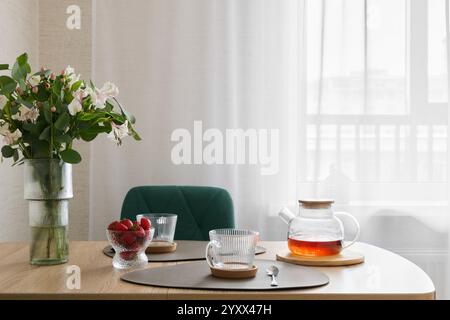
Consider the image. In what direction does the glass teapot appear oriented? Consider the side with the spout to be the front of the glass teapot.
to the viewer's left

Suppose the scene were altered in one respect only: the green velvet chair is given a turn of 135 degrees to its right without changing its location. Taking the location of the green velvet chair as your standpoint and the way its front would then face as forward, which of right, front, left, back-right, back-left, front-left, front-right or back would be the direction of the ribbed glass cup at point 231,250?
back-left

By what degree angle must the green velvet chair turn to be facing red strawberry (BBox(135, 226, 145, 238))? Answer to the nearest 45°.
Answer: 0° — it already faces it

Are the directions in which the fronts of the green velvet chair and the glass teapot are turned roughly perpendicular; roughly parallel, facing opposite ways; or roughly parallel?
roughly perpendicular

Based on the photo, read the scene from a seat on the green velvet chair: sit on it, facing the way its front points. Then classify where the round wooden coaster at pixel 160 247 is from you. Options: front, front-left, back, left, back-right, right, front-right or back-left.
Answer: front

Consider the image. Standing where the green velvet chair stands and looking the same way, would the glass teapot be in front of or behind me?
in front

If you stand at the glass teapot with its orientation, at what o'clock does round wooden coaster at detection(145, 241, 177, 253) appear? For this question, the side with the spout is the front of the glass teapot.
The round wooden coaster is roughly at 12 o'clock from the glass teapot.

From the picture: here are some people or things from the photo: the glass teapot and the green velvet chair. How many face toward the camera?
1

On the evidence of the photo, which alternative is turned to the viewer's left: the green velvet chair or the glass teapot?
the glass teapot

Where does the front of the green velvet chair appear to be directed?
toward the camera

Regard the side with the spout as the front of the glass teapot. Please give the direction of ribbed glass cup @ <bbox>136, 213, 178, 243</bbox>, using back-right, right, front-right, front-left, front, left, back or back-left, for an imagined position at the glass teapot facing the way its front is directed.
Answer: front

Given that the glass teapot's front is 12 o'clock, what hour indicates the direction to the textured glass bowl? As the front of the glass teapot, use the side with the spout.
The textured glass bowl is roughly at 11 o'clock from the glass teapot.

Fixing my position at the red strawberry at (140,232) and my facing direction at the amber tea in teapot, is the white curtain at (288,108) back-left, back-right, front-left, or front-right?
front-left

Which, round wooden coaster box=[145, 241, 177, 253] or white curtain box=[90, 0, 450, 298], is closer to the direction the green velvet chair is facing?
the round wooden coaster

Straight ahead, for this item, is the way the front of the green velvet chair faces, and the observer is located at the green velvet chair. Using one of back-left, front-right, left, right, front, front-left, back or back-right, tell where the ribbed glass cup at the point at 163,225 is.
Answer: front
